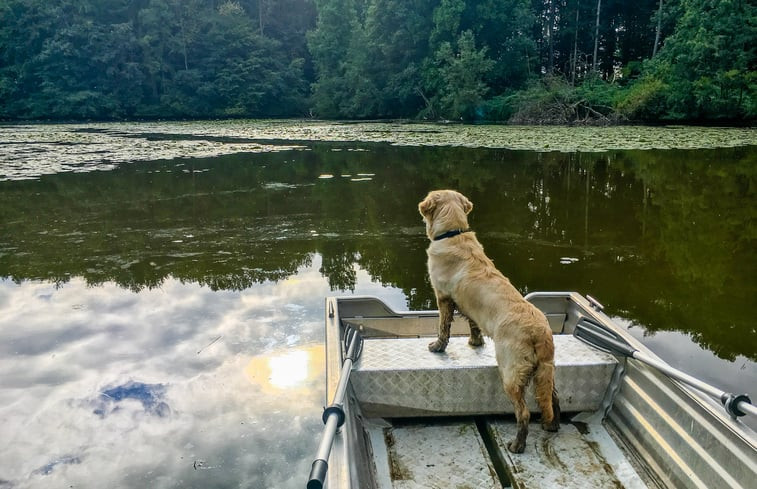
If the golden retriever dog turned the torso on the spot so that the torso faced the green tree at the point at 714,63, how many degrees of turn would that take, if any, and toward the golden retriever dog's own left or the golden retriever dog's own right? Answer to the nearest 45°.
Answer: approximately 45° to the golden retriever dog's own right

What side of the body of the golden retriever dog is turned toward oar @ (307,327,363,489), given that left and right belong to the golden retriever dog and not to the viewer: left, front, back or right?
left

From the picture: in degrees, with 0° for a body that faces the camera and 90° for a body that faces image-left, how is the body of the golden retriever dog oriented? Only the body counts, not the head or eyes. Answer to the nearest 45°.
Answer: approximately 135°

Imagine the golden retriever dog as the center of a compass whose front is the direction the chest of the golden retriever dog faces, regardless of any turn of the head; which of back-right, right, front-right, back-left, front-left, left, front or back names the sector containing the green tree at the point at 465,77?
front-right

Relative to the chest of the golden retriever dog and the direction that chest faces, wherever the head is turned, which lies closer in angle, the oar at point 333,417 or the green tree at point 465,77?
the green tree
